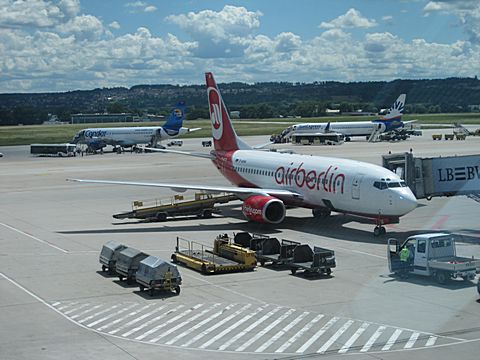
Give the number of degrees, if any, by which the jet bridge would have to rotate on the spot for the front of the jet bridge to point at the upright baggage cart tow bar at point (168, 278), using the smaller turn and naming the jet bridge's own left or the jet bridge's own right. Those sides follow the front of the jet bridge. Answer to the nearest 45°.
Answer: approximately 45° to the jet bridge's own left

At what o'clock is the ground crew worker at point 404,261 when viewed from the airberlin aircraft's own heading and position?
The ground crew worker is roughly at 1 o'clock from the airberlin aircraft.

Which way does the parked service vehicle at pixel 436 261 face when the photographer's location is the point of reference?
facing away from the viewer and to the left of the viewer

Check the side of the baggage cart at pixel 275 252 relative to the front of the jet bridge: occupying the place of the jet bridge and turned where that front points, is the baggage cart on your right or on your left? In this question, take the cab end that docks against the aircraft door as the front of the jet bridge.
on your left

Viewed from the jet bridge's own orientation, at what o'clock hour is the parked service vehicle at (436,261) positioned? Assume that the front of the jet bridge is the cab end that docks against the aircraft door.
The parked service vehicle is roughly at 9 o'clock from the jet bridge.

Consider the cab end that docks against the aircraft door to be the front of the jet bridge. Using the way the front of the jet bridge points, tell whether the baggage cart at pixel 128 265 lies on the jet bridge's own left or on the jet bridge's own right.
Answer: on the jet bridge's own left

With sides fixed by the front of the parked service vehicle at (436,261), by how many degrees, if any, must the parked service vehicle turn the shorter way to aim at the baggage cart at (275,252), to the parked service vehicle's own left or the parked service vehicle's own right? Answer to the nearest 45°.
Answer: approximately 45° to the parked service vehicle's own left

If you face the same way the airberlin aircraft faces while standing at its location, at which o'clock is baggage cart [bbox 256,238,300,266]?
The baggage cart is roughly at 2 o'clock from the airberlin aircraft.

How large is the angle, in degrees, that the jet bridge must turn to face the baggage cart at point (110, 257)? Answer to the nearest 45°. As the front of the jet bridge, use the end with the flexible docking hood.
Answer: approximately 45° to its left

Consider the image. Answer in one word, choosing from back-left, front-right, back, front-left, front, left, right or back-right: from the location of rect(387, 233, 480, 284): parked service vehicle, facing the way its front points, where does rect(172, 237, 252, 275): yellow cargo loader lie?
front-left

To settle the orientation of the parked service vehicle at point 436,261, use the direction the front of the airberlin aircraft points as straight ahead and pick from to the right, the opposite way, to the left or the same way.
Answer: the opposite way

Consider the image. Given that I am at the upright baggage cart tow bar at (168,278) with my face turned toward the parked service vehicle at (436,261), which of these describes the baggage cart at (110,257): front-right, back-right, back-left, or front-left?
back-left

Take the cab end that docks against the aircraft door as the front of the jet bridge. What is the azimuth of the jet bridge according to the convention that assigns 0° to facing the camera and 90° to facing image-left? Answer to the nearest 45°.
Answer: approximately 90°

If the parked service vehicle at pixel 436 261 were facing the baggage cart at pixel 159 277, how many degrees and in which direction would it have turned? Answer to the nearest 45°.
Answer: approximately 45° to its left

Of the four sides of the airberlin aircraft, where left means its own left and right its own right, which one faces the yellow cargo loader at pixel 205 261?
right

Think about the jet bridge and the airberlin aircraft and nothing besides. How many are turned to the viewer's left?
1

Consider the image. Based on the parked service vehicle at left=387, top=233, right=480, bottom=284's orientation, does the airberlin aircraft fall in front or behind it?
in front
